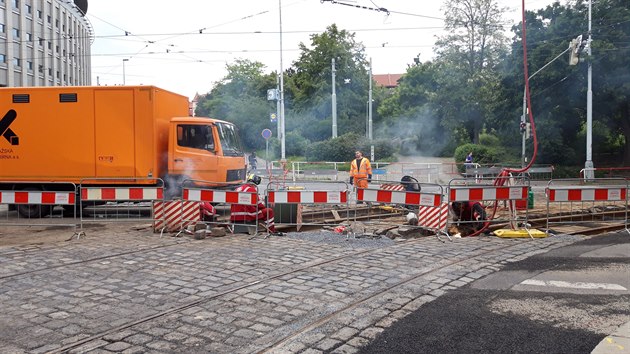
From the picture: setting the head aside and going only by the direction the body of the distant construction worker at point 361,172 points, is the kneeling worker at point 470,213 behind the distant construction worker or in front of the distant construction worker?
in front

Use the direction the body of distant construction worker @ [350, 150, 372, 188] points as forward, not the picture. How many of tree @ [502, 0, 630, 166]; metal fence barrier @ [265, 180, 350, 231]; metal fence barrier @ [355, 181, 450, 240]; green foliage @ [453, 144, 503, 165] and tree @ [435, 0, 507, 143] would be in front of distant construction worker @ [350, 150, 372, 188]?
2

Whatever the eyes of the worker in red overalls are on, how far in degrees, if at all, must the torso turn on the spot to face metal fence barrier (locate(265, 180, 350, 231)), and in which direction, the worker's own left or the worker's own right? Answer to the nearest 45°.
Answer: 0° — they already face it

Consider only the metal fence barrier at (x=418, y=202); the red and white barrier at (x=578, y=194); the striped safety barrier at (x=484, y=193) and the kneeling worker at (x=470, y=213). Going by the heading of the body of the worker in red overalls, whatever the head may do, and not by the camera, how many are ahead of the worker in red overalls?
4

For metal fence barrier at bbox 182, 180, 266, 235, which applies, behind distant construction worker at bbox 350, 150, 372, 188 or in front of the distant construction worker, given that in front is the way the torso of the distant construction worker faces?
in front

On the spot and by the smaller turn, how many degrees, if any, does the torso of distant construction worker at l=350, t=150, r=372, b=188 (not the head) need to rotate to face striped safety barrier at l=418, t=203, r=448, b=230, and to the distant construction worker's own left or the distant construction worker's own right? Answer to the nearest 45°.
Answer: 0° — they already face it

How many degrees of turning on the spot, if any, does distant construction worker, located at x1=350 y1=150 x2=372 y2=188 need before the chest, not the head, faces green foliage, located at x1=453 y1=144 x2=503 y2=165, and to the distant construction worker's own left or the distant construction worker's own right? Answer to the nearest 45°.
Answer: approximately 180°

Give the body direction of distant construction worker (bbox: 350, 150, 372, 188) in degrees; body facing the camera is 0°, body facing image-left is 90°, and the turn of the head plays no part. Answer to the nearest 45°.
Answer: approximately 0°

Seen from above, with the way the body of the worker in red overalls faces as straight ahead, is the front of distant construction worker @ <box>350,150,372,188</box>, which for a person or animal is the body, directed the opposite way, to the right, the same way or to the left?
to the right

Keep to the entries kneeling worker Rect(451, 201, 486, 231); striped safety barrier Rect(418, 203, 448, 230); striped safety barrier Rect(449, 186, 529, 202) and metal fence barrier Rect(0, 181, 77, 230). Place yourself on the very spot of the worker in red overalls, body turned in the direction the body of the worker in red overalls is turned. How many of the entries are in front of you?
3

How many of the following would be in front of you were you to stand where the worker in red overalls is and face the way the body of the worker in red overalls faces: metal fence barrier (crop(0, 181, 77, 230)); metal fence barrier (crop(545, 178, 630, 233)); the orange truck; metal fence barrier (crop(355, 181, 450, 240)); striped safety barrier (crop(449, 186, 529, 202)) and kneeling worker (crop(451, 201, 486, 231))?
4

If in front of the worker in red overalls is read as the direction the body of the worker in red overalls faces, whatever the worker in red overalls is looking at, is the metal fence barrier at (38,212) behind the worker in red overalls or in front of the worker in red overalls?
behind

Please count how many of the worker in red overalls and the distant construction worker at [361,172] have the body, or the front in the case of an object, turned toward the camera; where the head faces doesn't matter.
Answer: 1

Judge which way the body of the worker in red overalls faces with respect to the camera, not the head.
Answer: to the viewer's right

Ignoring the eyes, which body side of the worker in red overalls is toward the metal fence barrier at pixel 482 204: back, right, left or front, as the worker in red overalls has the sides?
front

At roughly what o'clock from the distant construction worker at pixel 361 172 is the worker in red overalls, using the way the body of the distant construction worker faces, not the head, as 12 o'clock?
The worker in red overalls is roughly at 1 o'clock from the distant construction worker.

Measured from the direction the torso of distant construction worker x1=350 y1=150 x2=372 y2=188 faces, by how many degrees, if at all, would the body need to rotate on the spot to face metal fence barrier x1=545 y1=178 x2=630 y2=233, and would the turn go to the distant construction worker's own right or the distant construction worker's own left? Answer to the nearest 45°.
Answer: approximately 45° to the distant construction worker's own left
